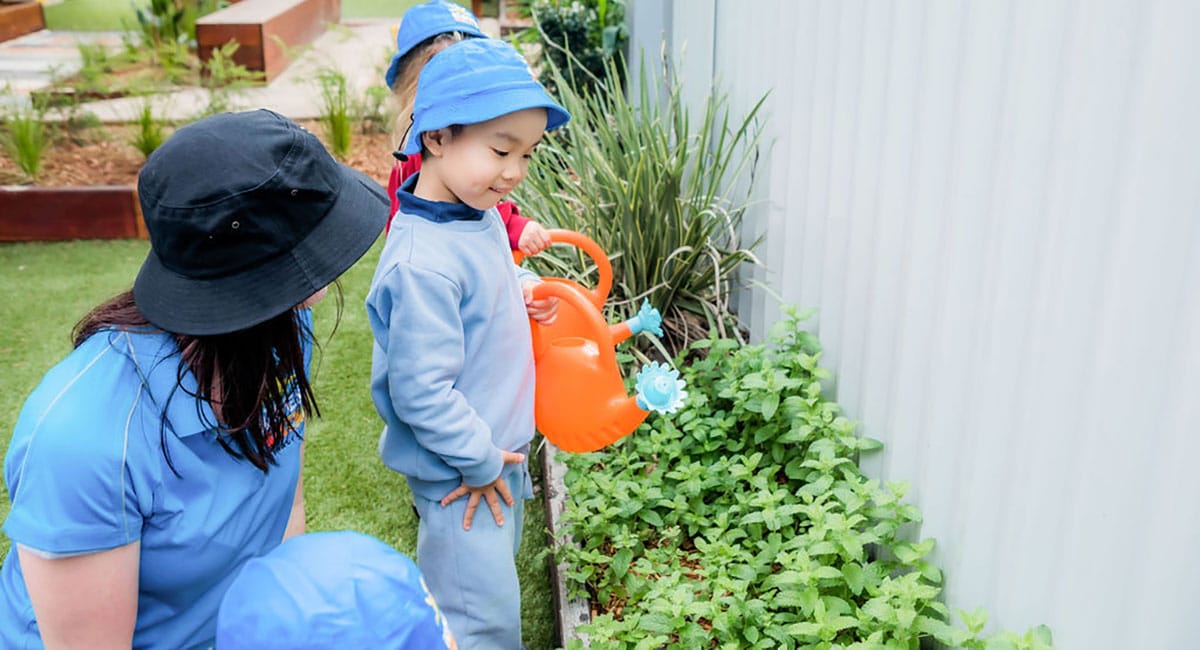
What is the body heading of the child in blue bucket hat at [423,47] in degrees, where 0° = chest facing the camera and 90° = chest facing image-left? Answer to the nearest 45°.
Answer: approximately 270°

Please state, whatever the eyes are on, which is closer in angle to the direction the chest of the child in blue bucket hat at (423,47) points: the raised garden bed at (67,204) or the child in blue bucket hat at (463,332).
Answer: the child in blue bucket hat

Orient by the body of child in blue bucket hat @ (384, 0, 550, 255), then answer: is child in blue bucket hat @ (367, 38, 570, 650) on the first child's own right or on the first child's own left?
on the first child's own right

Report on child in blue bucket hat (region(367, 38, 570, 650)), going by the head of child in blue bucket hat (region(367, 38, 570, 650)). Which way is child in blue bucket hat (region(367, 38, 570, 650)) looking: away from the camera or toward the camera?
toward the camera

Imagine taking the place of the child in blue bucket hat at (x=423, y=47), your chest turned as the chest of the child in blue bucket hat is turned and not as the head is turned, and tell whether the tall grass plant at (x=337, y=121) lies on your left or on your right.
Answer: on your left

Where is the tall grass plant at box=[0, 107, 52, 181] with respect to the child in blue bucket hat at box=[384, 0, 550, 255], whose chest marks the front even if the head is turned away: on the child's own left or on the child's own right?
on the child's own left

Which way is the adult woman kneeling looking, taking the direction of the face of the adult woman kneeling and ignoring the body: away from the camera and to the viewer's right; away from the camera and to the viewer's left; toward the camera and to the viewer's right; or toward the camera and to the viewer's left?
away from the camera and to the viewer's right

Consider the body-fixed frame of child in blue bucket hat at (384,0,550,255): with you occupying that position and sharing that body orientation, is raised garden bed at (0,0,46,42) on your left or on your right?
on your left

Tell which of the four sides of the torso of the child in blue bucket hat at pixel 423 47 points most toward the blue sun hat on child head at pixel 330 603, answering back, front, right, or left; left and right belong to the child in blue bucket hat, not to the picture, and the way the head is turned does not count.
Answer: right

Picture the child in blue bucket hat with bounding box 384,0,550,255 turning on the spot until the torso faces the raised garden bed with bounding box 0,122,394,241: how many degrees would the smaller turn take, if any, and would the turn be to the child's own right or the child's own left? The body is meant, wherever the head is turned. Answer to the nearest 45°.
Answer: approximately 135° to the child's own left
